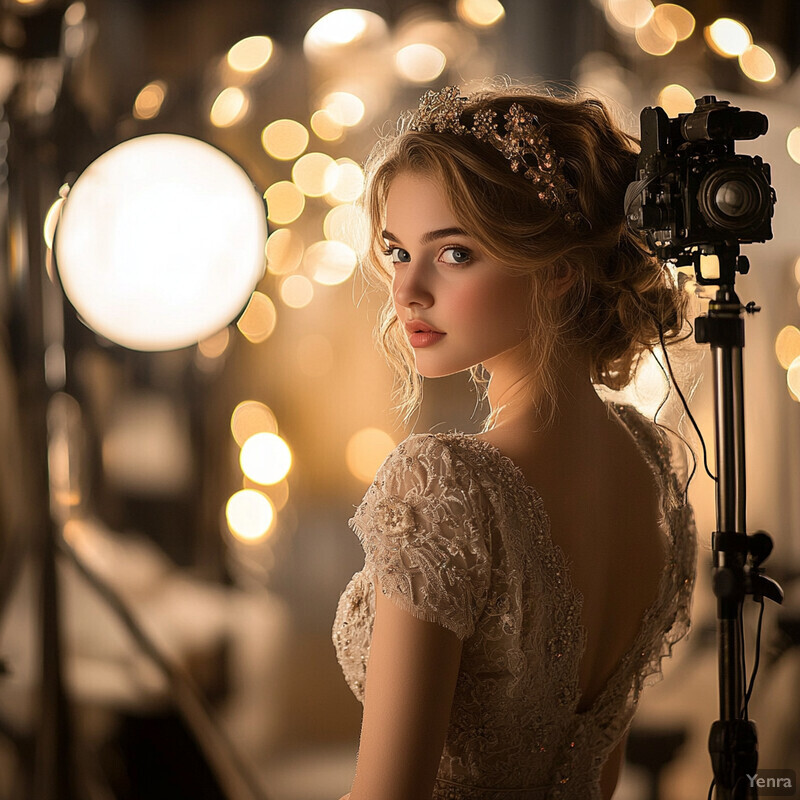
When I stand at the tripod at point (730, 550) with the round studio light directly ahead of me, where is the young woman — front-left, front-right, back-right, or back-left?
front-left

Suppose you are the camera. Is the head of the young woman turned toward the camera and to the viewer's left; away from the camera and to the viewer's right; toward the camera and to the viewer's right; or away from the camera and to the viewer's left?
toward the camera and to the viewer's left

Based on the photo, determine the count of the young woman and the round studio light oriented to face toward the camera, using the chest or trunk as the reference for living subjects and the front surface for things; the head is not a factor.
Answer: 1

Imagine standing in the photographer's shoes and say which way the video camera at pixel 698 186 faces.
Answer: facing the viewer and to the right of the viewer

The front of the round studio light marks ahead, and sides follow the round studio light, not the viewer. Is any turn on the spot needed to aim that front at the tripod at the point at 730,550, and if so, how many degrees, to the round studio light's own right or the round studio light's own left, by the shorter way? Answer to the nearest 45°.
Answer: approximately 45° to the round studio light's own left

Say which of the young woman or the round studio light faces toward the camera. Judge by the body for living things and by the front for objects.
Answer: the round studio light

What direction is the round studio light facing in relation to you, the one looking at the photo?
facing the viewer
